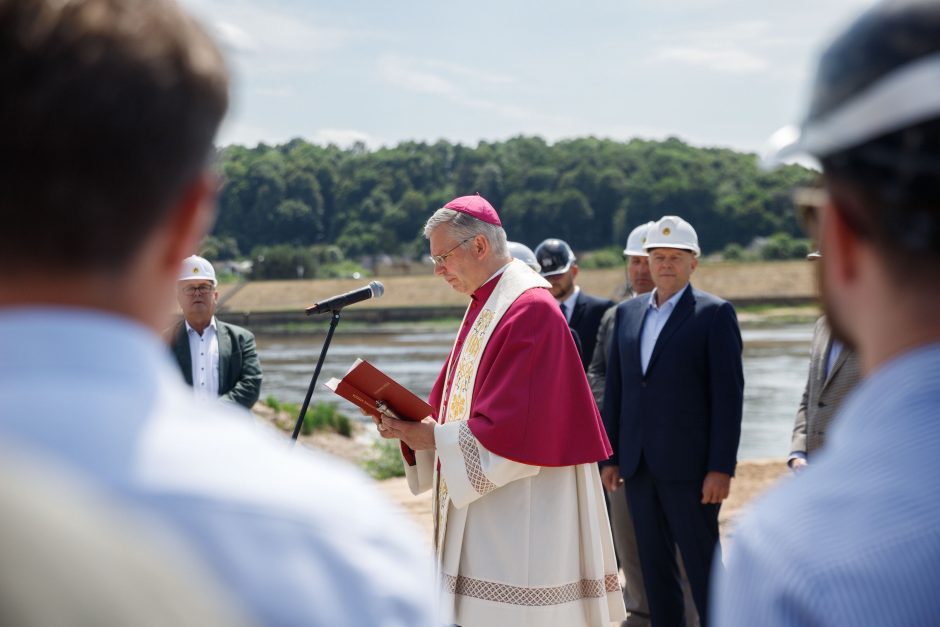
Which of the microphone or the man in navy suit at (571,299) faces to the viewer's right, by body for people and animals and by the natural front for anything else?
the microphone

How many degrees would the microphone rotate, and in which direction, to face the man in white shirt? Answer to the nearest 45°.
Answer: approximately 135° to its left

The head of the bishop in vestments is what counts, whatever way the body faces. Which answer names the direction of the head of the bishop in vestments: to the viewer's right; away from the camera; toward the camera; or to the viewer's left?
to the viewer's left

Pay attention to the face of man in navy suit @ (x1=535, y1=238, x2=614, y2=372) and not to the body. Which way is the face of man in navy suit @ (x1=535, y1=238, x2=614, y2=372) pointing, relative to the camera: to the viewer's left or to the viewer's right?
to the viewer's left

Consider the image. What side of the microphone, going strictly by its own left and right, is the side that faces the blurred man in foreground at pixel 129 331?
right

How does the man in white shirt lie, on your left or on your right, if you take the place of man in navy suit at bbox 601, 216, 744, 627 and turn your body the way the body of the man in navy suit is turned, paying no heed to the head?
on your right

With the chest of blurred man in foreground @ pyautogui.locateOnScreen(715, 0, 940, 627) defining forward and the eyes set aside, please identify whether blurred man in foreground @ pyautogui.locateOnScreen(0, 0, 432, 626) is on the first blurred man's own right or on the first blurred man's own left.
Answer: on the first blurred man's own left

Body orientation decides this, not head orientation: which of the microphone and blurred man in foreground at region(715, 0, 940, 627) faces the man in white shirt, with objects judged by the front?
the blurred man in foreground

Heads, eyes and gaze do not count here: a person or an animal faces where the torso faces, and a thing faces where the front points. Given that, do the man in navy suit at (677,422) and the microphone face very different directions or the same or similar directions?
very different directions

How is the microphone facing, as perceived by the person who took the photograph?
facing to the right of the viewer

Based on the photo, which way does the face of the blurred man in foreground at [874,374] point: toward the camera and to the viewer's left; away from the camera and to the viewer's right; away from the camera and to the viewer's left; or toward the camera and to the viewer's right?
away from the camera and to the viewer's left

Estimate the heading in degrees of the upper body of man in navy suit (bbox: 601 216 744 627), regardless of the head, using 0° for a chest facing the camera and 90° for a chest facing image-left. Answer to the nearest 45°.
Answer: approximately 45°

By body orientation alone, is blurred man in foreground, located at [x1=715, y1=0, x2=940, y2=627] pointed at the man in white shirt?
yes

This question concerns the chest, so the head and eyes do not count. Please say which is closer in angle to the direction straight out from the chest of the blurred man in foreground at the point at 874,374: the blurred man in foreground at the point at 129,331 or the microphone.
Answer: the microphone

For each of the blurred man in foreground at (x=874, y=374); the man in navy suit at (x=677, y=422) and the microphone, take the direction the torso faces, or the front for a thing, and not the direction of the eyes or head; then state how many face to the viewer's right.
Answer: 1
